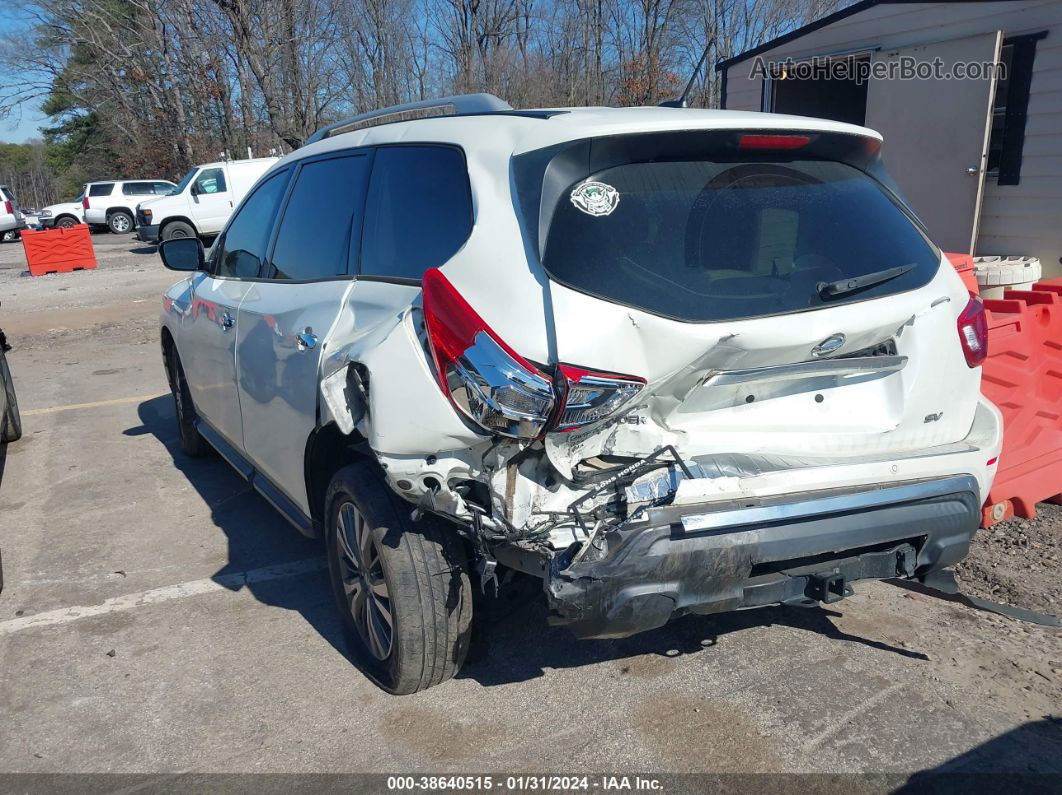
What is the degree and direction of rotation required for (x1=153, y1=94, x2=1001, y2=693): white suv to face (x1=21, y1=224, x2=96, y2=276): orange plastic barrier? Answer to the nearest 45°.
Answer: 0° — it already faces it

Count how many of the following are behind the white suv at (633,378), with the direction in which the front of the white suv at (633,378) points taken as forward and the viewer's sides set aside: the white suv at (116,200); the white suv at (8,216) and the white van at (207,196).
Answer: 0

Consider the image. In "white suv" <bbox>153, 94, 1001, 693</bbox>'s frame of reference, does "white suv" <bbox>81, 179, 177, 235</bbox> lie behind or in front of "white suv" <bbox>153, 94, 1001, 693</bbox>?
in front

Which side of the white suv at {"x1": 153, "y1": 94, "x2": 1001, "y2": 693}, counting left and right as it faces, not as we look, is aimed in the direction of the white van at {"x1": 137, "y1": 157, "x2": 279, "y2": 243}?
front

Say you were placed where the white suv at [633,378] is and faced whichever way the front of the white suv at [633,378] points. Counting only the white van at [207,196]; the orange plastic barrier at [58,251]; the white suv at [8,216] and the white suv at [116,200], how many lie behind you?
0

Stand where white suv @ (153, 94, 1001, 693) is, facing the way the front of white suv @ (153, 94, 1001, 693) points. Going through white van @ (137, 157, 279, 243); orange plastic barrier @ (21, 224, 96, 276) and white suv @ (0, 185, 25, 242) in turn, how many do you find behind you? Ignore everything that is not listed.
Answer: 0

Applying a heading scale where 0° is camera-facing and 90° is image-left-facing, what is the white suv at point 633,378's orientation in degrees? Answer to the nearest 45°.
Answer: approximately 135°

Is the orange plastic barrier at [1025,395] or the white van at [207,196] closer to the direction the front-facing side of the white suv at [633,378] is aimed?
the white van

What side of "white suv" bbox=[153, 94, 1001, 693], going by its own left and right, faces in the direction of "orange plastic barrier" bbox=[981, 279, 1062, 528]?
right

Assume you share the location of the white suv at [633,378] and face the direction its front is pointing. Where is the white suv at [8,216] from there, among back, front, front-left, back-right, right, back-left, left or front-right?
front

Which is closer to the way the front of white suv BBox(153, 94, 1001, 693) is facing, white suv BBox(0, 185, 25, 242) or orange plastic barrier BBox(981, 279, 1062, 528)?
the white suv
